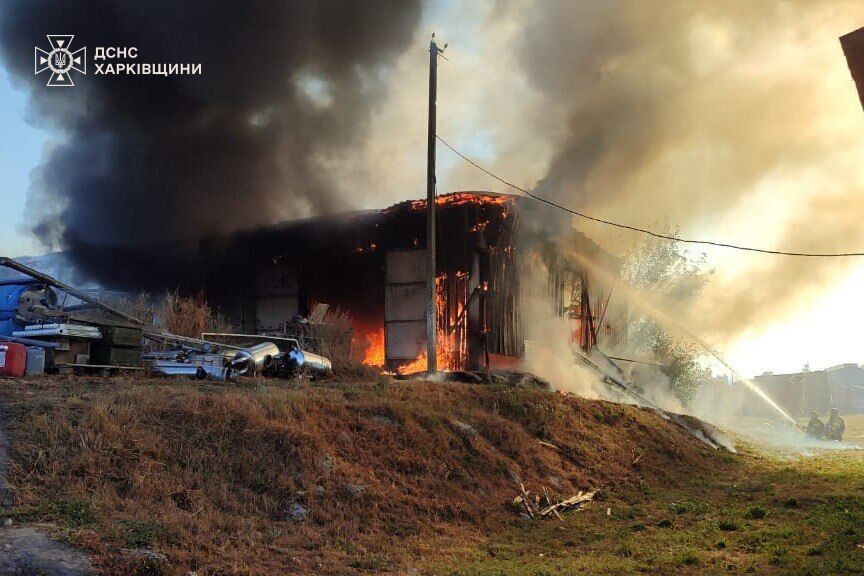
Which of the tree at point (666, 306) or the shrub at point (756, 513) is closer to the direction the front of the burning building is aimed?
the shrub

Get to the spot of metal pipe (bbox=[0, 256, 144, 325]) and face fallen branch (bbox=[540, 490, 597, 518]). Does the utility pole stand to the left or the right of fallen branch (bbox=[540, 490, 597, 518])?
left

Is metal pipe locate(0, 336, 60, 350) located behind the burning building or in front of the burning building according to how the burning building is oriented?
in front

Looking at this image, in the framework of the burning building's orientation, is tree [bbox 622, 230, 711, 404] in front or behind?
behind

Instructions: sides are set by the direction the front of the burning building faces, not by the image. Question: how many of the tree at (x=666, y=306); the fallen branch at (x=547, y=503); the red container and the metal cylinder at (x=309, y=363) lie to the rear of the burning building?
1

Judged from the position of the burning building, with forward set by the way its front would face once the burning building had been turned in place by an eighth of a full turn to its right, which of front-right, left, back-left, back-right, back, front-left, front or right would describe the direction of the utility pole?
left

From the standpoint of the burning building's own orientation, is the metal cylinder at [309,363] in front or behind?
in front

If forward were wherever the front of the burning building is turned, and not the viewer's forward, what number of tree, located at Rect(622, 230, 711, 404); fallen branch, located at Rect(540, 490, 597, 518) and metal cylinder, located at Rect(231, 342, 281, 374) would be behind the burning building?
1

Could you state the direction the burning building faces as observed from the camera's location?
facing the viewer and to the left of the viewer
